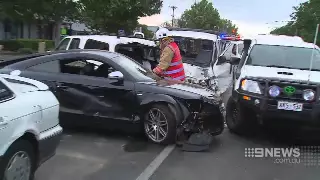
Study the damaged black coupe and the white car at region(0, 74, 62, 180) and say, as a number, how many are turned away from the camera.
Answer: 0

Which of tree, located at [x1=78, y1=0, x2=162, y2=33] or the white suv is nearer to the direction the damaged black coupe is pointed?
the white suv

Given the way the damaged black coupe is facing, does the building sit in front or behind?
behind

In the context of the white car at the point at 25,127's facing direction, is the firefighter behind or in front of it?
behind

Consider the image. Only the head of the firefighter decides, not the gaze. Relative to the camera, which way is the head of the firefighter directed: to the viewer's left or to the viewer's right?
to the viewer's left

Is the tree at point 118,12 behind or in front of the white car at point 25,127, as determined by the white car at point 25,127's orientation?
behind

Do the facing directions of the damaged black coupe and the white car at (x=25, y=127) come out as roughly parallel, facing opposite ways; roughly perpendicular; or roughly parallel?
roughly perpendicular

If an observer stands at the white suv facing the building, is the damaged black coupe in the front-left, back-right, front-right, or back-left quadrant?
front-left

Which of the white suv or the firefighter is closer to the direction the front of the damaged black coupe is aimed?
the white suv

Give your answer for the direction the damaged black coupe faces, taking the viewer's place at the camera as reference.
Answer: facing the viewer and to the right of the viewer
